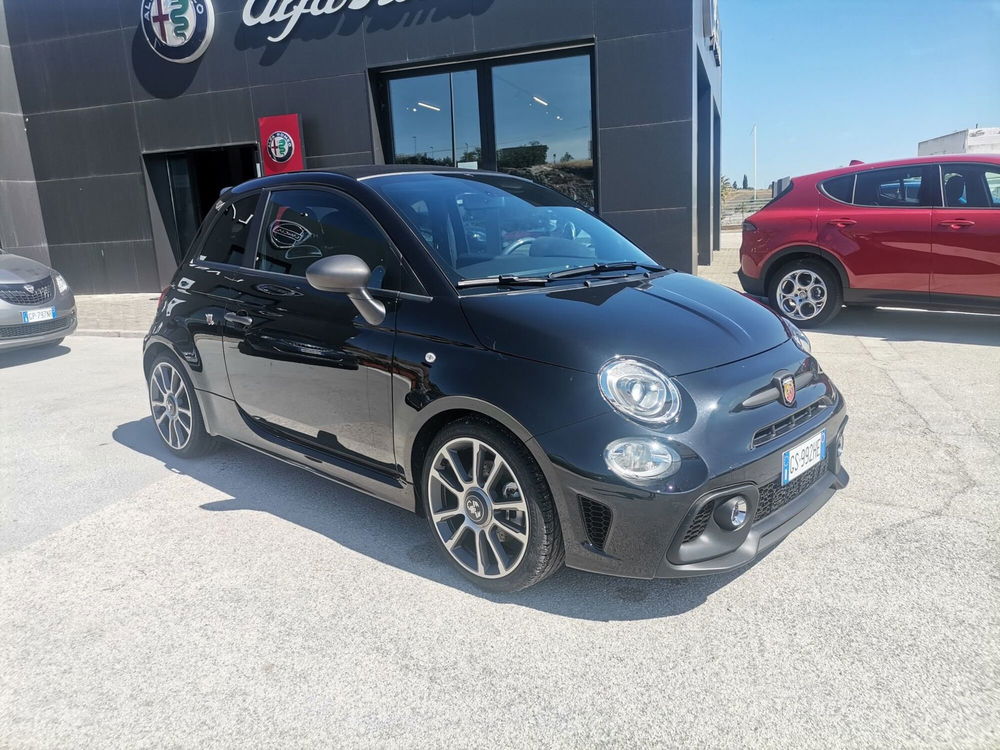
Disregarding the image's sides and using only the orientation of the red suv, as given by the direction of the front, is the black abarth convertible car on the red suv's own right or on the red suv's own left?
on the red suv's own right

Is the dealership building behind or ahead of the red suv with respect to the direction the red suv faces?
behind

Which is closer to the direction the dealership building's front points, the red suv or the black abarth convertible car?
the black abarth convertible car

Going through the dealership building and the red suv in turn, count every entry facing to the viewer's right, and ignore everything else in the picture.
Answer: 1

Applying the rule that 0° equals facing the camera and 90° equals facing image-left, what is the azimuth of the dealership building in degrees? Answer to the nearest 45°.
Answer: approximately 0°

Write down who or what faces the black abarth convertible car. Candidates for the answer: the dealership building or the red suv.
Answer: the dealership building

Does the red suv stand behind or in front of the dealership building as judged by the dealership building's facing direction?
in front

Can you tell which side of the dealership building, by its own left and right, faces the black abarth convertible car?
front

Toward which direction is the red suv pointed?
to the viewer's right
